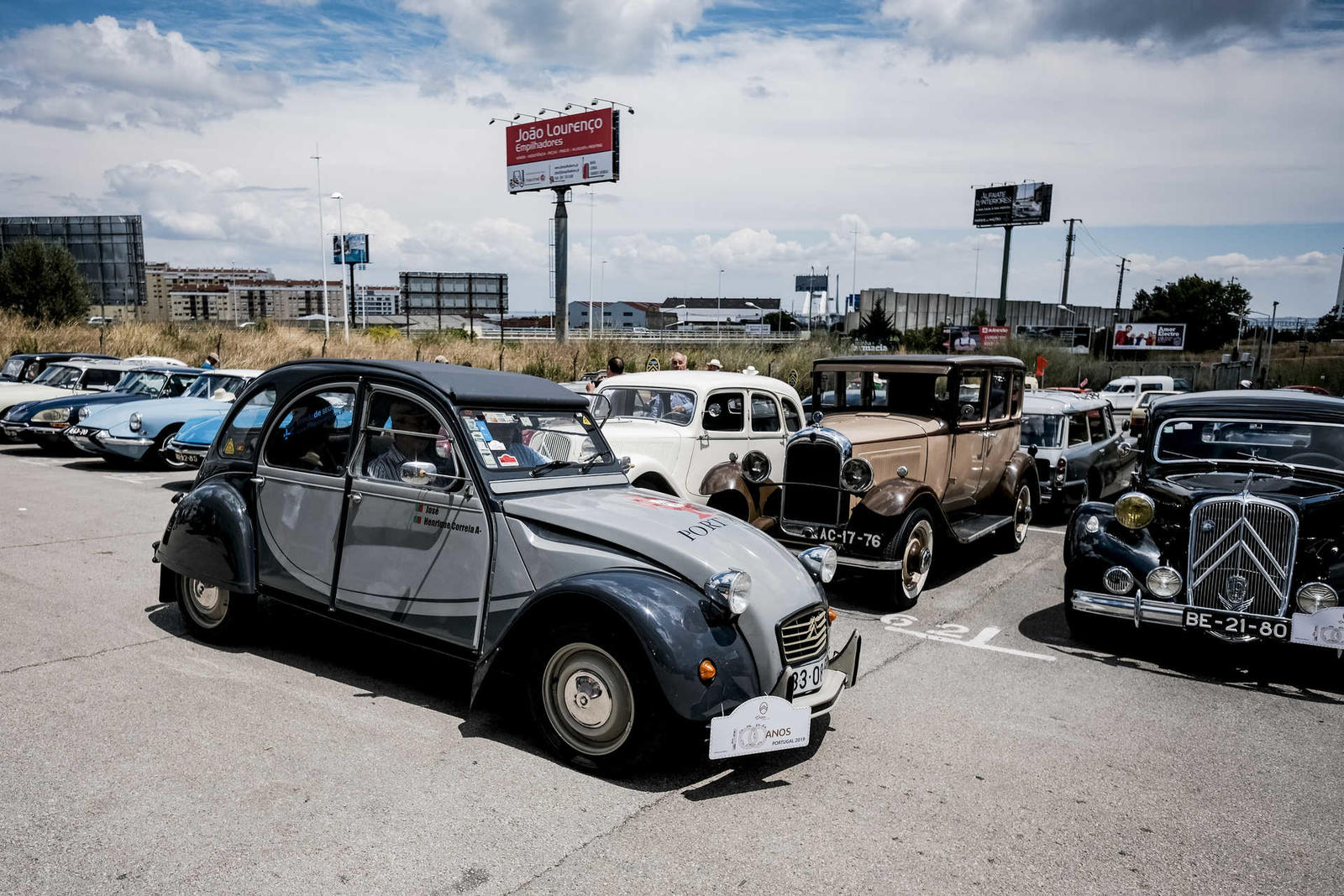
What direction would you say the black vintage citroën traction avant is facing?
toward the camera

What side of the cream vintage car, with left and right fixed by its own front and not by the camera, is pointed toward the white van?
back

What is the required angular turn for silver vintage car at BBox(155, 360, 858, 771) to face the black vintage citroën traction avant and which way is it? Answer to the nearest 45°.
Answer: approximately 45° to its left

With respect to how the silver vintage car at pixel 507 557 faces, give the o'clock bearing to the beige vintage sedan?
The beige vintage sedan is roughly at 9 o'clock from the silver vintage car.

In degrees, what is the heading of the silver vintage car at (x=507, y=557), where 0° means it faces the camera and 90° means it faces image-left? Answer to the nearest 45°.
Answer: approximately 315°

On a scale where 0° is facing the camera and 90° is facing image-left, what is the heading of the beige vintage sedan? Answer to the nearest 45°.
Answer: approximately 45°

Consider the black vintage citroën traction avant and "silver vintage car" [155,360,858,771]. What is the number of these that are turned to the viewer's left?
0

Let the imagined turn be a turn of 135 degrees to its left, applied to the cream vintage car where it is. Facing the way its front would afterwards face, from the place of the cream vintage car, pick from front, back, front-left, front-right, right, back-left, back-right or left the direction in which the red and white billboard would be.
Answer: left

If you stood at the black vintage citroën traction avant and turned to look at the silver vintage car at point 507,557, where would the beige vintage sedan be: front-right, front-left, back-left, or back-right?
front-right

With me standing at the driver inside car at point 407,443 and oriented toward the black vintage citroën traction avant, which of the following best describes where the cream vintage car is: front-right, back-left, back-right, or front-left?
front-left

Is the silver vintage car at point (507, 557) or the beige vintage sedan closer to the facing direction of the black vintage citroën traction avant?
the silver vintage car

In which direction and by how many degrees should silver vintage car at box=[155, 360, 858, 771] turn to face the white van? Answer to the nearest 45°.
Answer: approximately 90° to its left

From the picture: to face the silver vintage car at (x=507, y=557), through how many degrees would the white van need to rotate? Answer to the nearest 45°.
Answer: approximately 45° to its left

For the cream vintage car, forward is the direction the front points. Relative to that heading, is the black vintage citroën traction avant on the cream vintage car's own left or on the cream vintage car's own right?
on the cream vintage car's own left

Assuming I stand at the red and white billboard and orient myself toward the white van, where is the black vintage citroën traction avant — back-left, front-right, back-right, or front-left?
front-right

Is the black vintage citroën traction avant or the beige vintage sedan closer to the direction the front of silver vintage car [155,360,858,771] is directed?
the black vintage citroën traction avant

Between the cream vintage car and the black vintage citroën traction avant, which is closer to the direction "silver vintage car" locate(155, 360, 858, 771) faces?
the black vintage citroën traction avant

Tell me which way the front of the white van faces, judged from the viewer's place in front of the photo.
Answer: facing the viewer and to the left of the viewer

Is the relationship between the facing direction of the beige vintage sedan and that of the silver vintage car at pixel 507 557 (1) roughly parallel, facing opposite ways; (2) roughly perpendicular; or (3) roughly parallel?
roughly perpendicular

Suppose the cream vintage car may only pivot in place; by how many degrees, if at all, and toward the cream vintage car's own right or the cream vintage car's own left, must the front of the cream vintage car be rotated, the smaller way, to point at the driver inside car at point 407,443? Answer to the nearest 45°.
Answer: approximately 45° to the cream vintage car's own left

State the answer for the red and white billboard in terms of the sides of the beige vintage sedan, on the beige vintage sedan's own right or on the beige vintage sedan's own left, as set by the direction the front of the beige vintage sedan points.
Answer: on the beige vintage sedan's own right

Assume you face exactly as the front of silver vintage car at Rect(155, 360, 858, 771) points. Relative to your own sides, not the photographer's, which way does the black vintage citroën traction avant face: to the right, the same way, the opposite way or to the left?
to the right
